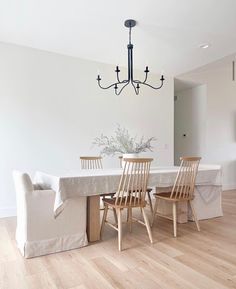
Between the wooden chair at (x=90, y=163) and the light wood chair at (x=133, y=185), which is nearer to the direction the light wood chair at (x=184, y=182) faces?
the wooden chair

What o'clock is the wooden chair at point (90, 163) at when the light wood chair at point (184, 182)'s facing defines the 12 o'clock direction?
The wooden chair is roughly at 11 o'clock from the light wood chair.

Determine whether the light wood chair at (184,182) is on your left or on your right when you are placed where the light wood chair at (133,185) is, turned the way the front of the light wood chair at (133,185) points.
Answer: on your right

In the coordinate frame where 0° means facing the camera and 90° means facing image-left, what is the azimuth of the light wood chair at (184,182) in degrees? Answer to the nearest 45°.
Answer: approximately 135°

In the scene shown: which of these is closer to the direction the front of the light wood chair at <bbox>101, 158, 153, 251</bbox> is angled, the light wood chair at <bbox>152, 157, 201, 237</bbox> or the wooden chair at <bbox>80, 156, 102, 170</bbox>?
the wooden chair

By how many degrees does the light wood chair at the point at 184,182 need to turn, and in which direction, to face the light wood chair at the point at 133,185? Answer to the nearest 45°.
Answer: approximately 90° to its left

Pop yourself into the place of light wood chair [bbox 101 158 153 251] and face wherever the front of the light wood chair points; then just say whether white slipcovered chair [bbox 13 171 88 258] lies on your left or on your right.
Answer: on your left

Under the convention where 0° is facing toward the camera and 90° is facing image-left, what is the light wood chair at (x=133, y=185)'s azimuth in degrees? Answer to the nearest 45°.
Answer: approximately 135°

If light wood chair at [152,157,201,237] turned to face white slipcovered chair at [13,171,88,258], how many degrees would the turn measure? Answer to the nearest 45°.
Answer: approximately 90° to its left

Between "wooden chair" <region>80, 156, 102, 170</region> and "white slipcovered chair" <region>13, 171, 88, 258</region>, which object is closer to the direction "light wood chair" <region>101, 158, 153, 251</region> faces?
the wooden chair
